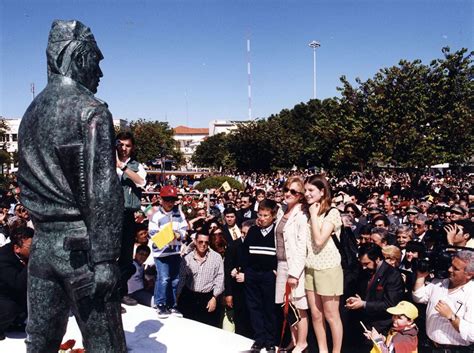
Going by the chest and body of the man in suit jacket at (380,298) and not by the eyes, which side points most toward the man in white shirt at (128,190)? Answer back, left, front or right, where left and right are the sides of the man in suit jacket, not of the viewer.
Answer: front

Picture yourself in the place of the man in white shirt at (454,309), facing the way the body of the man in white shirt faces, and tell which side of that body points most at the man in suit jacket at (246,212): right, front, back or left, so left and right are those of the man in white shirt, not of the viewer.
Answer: right

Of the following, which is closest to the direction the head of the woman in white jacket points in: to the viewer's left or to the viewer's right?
to the viewer's left

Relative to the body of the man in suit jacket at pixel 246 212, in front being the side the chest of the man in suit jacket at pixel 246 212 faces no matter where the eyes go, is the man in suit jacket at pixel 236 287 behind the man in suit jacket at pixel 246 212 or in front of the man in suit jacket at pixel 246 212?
in front

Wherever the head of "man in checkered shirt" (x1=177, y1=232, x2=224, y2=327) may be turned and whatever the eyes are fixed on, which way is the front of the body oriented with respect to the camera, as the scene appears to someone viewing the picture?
toward the camera

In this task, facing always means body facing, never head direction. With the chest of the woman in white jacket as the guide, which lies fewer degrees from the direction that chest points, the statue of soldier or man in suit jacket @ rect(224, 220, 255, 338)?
the statue of soldier

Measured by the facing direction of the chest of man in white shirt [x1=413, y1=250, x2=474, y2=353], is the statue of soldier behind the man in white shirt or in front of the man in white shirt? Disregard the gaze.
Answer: in front

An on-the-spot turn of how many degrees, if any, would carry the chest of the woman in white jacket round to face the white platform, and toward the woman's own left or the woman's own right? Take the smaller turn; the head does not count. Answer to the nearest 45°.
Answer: approximately 45° to the woman's own right

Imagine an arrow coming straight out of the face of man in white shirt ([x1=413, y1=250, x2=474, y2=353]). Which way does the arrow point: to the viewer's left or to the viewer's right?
to the viewer's left

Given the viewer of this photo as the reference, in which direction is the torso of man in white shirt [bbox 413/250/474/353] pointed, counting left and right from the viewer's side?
facing the viewer and to the left of the viewer

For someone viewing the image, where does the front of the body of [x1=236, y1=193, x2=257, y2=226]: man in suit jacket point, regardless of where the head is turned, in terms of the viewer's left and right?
facing the viewer
